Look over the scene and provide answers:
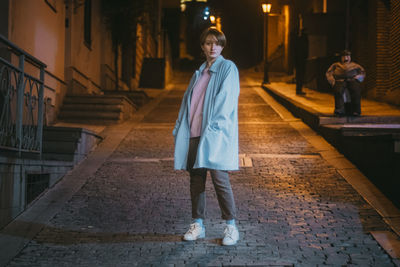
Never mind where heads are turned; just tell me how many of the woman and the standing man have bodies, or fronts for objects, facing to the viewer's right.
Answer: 0

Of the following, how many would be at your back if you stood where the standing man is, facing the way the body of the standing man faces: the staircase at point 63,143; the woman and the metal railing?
0

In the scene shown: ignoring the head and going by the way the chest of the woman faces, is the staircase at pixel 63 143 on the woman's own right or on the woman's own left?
on the woman's own right

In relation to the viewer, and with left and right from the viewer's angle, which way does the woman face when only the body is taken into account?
facing the viewer and to the left of the viewer

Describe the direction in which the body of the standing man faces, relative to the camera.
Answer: toward the camera

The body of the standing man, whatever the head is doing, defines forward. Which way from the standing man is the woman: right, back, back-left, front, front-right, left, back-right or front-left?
front

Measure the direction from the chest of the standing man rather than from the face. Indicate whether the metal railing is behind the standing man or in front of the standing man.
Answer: in front
